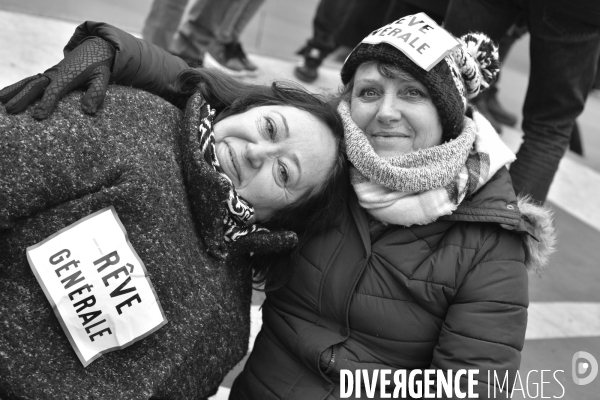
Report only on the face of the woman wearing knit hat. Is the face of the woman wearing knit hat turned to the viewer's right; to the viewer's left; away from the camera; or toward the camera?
toward the camera

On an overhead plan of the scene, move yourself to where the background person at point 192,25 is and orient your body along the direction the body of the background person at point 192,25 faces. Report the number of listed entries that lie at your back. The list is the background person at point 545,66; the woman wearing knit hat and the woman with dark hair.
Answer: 0

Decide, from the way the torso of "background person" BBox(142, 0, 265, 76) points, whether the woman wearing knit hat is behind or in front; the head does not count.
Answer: in front

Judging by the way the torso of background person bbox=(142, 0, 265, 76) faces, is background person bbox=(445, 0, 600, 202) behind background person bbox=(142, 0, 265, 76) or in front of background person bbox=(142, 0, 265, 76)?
in front

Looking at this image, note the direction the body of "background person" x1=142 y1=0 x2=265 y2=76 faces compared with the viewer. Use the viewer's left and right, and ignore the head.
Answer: facing the viewer and to the right of the viewer

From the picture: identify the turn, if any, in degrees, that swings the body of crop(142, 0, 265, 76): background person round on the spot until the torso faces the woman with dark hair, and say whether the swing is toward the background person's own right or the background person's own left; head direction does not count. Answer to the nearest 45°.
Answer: approximately 45° to the background person's own right
